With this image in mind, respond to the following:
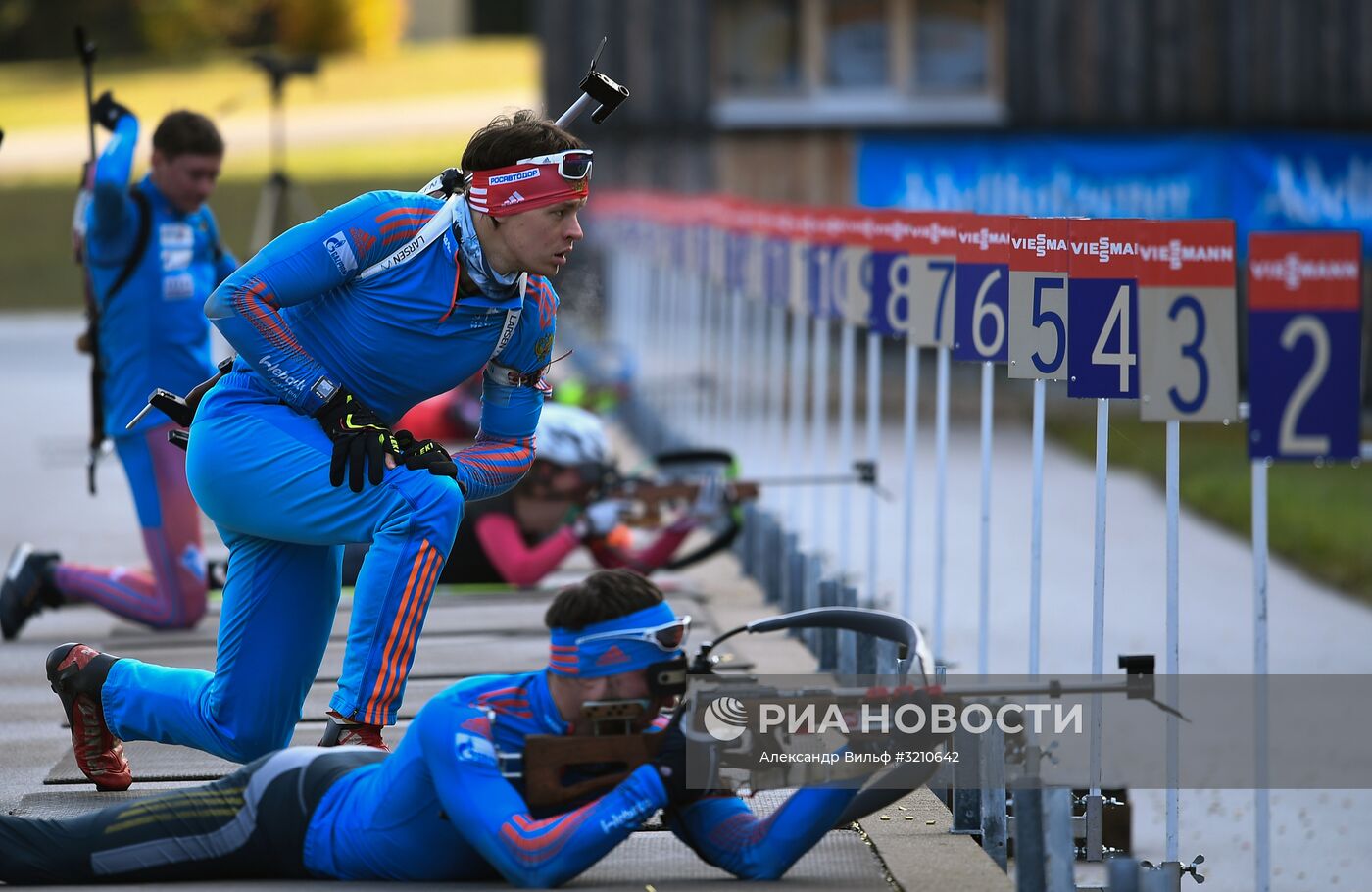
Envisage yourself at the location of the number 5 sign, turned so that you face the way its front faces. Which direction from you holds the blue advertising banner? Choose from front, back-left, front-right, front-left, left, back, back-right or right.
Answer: back

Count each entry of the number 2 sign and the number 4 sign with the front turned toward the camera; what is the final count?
2

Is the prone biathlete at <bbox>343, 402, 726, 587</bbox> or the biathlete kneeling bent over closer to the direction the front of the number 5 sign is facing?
the biathlete kneeling bent over

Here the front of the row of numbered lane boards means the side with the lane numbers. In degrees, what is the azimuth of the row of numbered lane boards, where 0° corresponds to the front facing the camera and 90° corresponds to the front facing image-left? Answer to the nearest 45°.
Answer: approximately 0°

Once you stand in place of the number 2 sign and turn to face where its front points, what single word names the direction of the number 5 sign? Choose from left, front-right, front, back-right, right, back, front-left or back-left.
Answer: back-right

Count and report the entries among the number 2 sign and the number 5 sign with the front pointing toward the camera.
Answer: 2

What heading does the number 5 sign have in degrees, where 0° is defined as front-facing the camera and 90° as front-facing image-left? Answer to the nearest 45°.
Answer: approximately 0°
